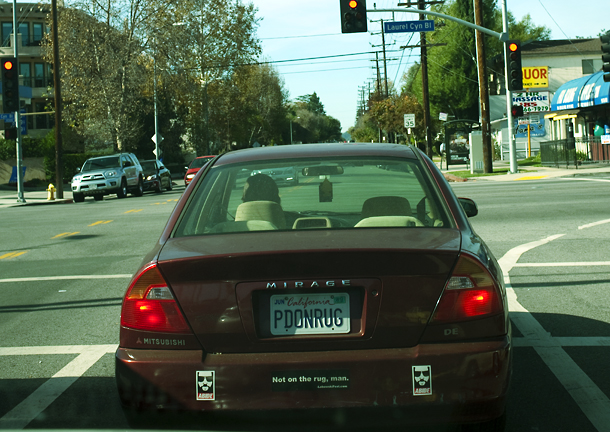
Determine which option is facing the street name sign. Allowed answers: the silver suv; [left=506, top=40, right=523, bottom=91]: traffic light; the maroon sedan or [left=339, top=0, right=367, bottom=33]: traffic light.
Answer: the maroon sedan

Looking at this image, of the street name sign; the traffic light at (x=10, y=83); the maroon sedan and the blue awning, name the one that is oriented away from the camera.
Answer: the maroon sedan

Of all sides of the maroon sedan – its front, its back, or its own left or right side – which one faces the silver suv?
front

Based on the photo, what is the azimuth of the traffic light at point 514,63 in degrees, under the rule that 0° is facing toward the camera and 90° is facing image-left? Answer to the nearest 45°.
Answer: approximately 0°

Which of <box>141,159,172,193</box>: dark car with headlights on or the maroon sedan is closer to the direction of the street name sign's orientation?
the maroon sedan

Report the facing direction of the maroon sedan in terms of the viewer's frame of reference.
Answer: facing away from the viewer

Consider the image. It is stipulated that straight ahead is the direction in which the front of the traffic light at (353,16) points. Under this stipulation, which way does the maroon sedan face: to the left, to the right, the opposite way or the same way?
the opposite way

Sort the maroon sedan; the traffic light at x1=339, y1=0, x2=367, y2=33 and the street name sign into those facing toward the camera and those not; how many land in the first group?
2
